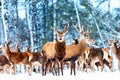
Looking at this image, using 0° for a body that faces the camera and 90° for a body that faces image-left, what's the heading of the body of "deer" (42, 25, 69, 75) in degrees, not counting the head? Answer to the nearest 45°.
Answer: approximately 315°

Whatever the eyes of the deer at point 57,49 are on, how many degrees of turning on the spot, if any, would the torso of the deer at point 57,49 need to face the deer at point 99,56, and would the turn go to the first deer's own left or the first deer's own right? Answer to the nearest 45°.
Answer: approximately 45° to the first deer's own left

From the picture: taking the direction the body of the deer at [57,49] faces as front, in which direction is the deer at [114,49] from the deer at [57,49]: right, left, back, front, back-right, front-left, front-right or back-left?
front-left

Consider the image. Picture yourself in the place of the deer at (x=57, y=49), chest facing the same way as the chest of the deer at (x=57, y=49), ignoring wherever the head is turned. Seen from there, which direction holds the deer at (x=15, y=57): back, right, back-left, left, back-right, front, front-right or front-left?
back-right

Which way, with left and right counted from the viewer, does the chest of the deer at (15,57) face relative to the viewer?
facing to the left of the viewer

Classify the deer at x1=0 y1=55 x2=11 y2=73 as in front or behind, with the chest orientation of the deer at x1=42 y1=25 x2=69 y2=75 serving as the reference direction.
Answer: behind

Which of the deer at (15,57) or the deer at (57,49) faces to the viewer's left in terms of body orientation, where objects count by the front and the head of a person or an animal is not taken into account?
the deer at (15,57)
